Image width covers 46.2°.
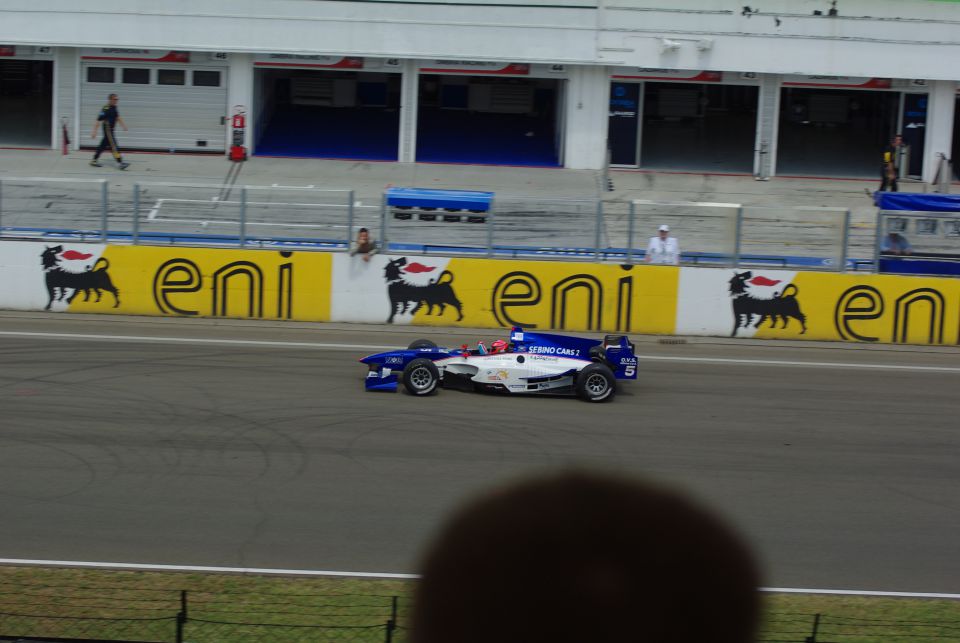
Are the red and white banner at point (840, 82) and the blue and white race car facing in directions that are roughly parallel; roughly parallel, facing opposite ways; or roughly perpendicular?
roughly perpendicular

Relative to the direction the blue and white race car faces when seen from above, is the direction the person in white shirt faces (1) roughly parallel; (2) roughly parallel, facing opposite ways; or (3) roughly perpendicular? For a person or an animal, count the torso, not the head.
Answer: roughly perpendicular

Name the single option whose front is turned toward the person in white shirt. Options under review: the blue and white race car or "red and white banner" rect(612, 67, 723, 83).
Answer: the red and white banner

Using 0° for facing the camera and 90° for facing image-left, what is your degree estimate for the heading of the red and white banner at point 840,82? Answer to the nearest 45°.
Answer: approximately 0°

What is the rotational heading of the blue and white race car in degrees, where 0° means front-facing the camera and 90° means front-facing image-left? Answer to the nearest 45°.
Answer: approximately 90°

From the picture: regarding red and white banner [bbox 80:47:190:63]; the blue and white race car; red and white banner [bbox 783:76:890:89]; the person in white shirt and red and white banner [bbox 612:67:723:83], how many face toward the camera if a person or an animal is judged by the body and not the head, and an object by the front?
4

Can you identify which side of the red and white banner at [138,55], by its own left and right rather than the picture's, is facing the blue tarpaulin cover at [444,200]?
front

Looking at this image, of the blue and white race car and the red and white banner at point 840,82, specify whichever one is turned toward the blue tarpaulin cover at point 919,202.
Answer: the red and white banner

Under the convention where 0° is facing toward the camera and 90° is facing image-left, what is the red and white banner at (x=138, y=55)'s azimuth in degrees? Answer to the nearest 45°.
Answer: approximately 0°

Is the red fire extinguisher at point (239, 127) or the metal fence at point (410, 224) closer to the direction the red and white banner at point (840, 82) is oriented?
the metal fence

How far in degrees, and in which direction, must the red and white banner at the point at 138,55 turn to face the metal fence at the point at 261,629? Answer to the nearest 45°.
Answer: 0° — it already faces it
